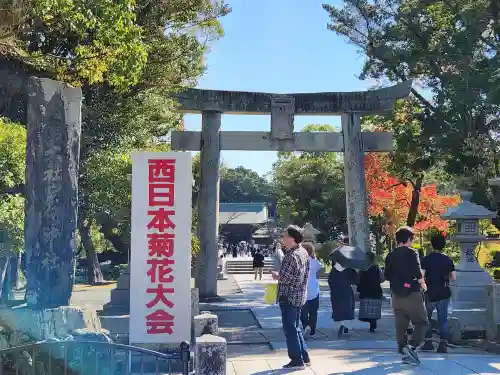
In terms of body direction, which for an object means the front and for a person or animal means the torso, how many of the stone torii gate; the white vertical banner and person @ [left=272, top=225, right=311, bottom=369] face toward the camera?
2

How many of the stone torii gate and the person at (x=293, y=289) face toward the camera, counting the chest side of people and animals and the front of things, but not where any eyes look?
1

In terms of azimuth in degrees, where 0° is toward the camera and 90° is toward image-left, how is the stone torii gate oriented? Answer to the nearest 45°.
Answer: approximately 0°

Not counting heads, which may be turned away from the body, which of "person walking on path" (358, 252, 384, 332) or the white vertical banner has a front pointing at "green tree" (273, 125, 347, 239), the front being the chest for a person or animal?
the person walking on path

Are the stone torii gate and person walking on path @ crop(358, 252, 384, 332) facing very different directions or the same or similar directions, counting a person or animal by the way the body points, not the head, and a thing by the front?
very different directions

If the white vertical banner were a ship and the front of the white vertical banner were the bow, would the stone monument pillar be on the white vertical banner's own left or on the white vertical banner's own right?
on the white vertical banner's own right

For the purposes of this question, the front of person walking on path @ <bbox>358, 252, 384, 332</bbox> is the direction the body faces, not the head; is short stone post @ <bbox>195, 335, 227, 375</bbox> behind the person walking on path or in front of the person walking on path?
behind

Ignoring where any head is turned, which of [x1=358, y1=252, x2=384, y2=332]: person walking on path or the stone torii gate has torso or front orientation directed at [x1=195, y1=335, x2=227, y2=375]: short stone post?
the stone torii gate

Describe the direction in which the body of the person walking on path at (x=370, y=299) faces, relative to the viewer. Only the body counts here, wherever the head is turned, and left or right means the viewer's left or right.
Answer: facing away from the viewer

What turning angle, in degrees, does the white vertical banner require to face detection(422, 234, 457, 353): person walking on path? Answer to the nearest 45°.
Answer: approximately 90° to its left

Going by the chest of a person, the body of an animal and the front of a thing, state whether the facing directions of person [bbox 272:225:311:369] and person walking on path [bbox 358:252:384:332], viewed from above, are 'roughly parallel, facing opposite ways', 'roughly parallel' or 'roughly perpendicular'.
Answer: roughly perpendicular

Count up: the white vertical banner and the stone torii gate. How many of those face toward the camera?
2
